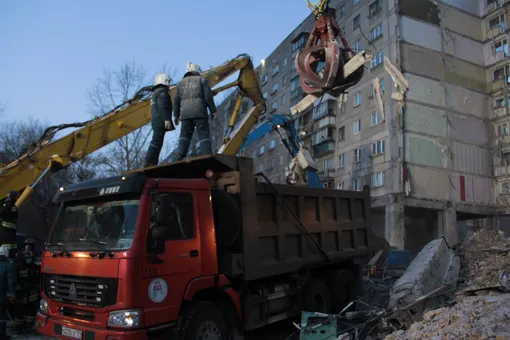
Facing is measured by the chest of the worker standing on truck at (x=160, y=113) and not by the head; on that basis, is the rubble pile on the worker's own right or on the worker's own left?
on the worker's own right

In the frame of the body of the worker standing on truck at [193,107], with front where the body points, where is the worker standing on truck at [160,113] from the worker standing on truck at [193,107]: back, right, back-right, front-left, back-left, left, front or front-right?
front-left

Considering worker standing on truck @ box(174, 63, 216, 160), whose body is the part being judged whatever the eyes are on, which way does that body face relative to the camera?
away from the camera

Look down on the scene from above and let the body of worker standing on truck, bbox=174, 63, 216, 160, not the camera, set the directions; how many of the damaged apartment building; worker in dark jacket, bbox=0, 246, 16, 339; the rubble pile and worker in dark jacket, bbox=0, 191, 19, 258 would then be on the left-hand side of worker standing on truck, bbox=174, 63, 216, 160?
2

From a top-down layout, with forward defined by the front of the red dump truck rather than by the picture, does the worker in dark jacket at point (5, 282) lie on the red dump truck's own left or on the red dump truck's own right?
on the red dump truck's own right

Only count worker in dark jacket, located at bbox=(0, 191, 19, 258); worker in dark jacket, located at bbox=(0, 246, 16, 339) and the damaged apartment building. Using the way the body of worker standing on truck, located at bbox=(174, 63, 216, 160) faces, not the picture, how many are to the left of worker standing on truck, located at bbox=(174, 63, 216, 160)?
2

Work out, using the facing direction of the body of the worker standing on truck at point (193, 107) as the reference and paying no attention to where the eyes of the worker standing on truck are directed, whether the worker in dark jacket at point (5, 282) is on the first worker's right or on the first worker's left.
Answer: on the first worker's left

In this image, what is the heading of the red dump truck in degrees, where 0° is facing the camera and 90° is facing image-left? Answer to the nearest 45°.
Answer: approximately 45°

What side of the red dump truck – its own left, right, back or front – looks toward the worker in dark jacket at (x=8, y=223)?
right

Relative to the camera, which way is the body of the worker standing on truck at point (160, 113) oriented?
to the viewer's right
